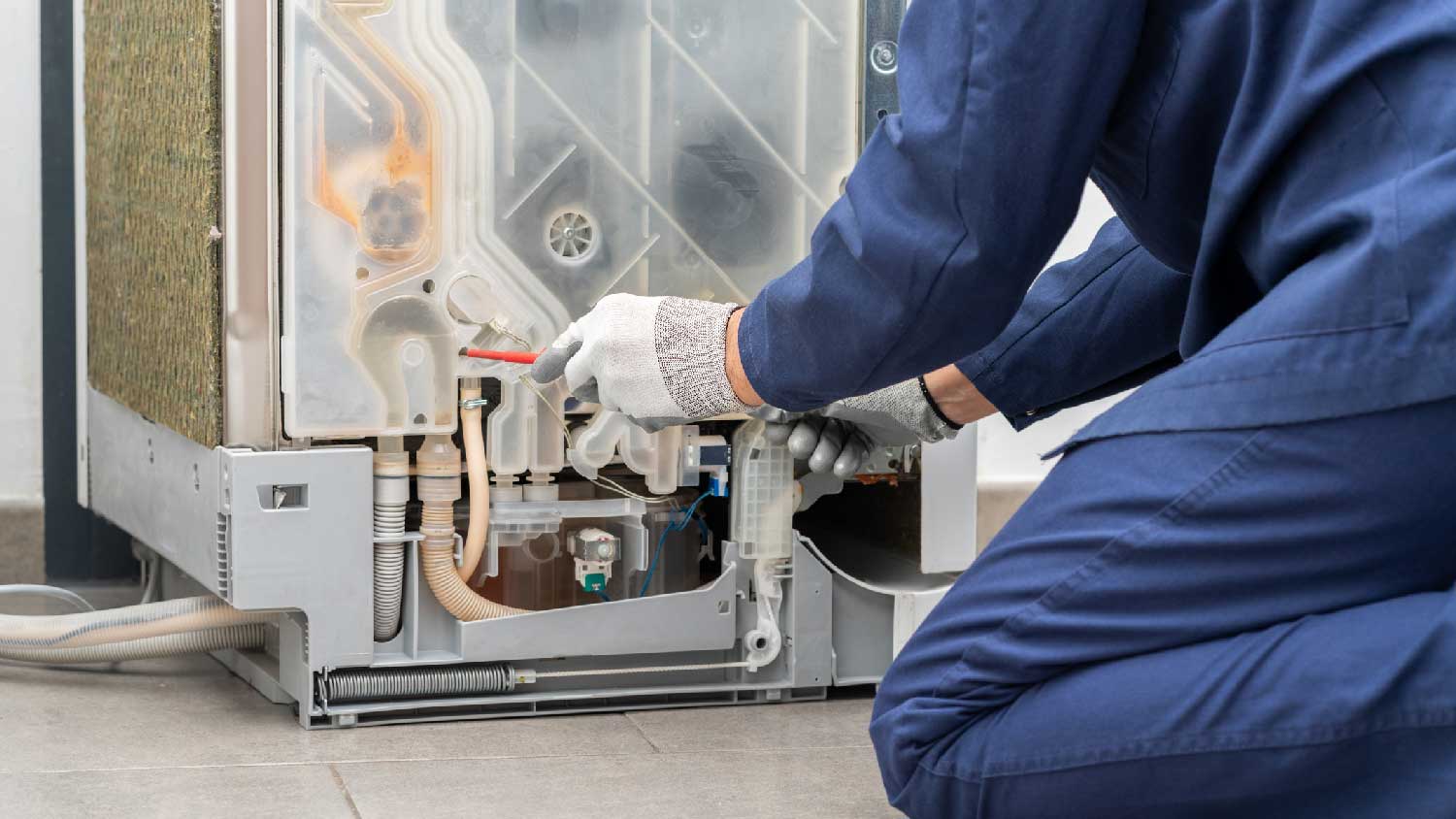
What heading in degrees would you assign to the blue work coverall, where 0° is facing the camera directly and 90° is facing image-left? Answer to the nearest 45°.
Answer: approximately 90°

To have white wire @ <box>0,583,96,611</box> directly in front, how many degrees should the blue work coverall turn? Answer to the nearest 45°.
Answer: approximately 45° to its right
